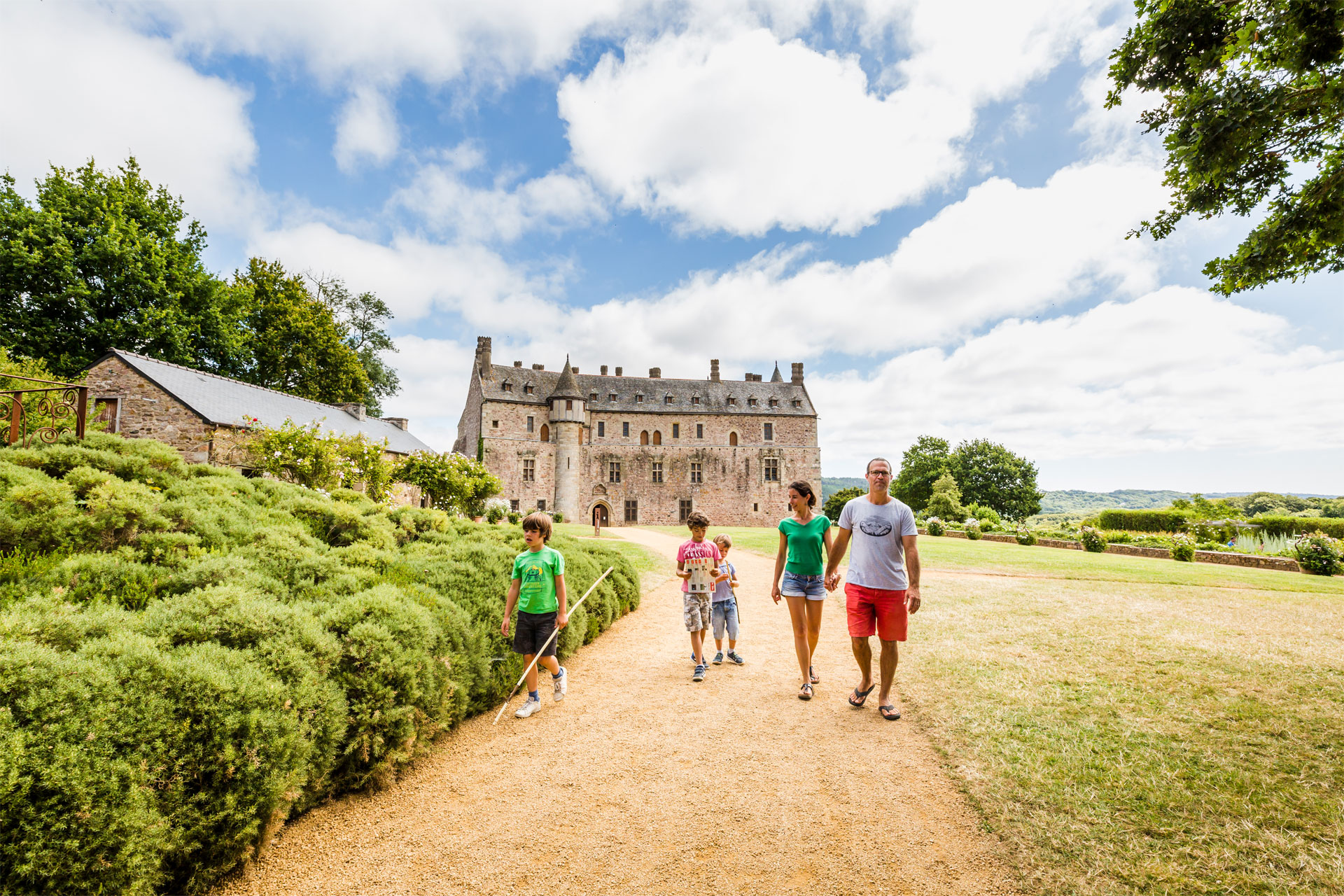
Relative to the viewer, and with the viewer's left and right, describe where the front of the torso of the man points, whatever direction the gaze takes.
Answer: facing the viewer

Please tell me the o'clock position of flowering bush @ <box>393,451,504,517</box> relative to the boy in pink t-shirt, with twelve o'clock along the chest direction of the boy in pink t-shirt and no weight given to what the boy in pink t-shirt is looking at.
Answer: The flowering bush is roughly at 5 o'clock from the boy in pink t-shirt.

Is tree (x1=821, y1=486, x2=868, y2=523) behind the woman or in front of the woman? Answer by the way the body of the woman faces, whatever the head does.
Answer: behind

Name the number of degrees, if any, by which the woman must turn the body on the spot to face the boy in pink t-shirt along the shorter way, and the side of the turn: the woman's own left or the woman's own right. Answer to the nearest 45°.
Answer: approximately 135° to the woman's own right

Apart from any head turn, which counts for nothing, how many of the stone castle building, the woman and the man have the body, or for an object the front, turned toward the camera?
3

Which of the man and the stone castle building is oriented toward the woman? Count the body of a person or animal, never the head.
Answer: the stone castle building

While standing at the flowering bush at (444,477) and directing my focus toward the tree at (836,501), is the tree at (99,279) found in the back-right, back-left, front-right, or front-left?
back-left

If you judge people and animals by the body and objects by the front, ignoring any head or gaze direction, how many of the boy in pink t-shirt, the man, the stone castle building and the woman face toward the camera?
4

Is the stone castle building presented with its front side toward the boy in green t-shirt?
yes

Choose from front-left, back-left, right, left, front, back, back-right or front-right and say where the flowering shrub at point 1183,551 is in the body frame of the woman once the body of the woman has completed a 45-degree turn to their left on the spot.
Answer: left

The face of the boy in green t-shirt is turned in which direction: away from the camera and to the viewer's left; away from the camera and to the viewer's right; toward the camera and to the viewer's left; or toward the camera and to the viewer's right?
toward the camera and to the viewer's left

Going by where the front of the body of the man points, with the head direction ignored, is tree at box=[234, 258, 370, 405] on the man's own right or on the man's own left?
on the man's own right

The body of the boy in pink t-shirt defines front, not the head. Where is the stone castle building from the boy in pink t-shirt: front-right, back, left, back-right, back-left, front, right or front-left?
back

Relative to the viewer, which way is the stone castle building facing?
toward the camera
